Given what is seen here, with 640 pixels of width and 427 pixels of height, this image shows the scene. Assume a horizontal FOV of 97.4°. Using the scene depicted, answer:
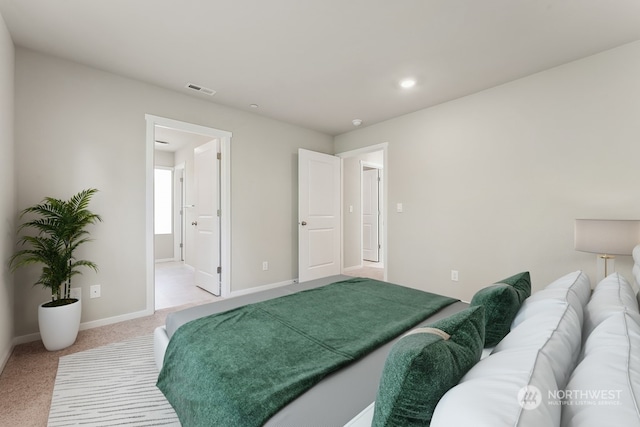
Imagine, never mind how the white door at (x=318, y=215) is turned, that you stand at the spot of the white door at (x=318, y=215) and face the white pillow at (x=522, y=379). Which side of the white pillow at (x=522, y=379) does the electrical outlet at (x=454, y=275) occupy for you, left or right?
left

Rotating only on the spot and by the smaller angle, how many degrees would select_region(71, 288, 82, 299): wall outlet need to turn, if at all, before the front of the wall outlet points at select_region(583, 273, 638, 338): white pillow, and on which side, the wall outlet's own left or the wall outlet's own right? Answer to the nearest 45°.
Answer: approximately 45° to the wall outlet's own left

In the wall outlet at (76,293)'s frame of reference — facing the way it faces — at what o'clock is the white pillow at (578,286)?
The white pillow is roughly at 11 o'clock from the wall outlet.

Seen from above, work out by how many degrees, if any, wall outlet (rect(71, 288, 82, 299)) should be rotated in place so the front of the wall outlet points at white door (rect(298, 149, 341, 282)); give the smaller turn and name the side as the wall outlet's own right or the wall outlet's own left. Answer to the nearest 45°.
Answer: approximately 90° to the wall outlet's own left

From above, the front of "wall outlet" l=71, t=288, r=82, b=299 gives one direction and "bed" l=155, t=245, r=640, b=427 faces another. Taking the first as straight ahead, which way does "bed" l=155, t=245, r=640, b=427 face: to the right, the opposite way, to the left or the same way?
the opposite way

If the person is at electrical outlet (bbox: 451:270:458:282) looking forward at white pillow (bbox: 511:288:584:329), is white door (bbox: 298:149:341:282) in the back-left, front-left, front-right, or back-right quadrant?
back-right
